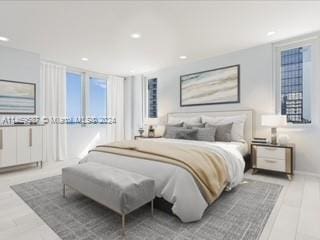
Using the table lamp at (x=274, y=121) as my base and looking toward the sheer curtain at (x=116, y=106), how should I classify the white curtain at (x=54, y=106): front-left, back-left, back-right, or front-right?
front-left

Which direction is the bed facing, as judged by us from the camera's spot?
facing the viewer and to the left of the viewer

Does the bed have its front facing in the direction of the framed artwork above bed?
no

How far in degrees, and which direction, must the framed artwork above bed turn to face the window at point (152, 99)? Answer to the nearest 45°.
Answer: approximately 90° to its right

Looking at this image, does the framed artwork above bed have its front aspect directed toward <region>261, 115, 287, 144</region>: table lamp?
no

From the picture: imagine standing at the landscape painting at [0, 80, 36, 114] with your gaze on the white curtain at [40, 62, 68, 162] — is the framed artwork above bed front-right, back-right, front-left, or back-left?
front-right

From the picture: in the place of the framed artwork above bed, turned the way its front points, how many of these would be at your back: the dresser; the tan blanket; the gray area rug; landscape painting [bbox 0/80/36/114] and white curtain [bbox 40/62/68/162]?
0

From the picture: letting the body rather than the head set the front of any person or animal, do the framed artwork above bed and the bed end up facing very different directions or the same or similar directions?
same or similar directions

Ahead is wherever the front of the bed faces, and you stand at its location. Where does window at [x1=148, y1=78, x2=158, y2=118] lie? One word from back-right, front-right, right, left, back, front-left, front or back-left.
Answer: back-right

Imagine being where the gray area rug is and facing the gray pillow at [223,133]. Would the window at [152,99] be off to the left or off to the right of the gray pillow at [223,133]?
left

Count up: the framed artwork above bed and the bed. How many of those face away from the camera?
0

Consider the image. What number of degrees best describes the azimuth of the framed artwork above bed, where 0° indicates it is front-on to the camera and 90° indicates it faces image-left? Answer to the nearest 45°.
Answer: approximately 45°
